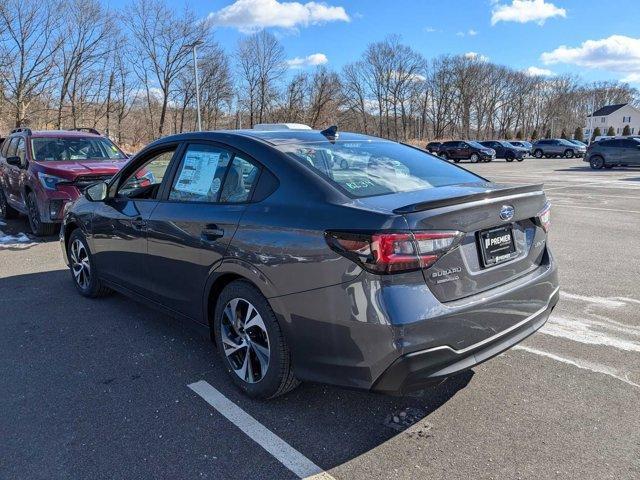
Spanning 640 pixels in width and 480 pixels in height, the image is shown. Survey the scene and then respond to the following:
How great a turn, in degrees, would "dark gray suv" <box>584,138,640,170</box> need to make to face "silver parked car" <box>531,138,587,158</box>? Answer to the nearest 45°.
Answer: approximately 90° to its left

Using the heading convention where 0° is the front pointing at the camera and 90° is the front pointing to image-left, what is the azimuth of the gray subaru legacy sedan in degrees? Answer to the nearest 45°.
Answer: approximately 135°

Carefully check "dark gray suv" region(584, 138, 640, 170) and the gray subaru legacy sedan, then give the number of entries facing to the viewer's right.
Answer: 1

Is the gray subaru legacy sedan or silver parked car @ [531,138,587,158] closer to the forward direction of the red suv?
the gray subaru legacy sedan

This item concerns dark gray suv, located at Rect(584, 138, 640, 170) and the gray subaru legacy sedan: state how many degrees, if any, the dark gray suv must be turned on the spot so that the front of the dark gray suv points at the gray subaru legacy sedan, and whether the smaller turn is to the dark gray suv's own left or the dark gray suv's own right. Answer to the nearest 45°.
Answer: approximately 90° to the dark gray suv's own right

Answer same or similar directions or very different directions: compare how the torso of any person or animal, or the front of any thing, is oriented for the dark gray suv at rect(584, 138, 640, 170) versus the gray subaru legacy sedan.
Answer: very different directions

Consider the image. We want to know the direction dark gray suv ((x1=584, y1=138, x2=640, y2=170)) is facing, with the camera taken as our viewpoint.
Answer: facing to the right of the viewer

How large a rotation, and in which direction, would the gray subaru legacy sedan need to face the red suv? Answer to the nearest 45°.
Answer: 0° — it already faces it

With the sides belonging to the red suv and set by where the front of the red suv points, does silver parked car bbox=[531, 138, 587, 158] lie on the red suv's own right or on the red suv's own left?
on the red suv's own left

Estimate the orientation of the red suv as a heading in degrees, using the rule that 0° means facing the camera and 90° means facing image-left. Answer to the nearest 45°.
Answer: approximately 315°

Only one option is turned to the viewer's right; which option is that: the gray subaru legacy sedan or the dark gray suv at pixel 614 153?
the dark gray suv
